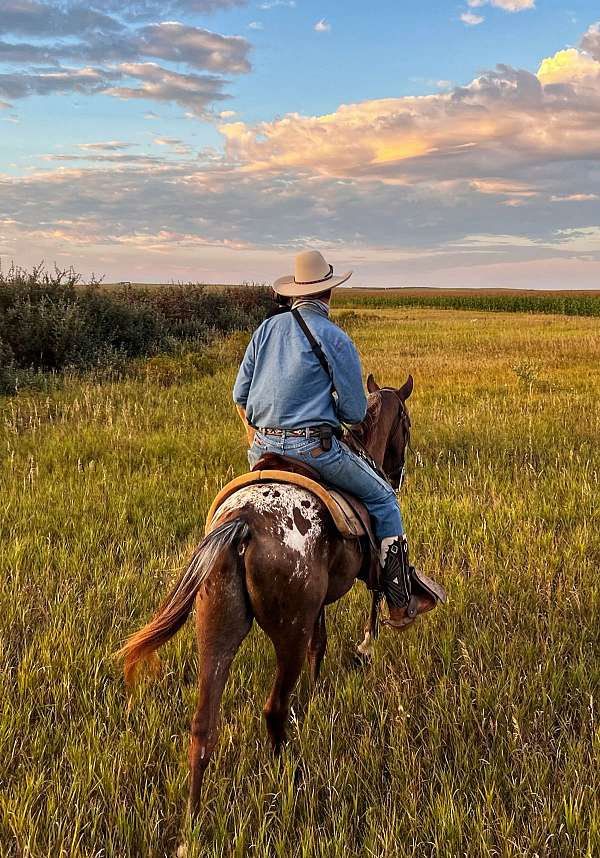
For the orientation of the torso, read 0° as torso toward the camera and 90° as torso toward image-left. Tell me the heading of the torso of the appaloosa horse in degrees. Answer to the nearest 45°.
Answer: approximately 225°

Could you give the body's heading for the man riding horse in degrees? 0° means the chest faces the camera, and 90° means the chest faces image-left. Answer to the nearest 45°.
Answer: approximately 225°

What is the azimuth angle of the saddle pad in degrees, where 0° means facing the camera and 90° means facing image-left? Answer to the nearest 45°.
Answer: approximately 225°

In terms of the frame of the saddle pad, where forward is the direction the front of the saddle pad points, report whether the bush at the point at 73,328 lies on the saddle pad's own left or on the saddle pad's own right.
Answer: on the saddle pad's own left
